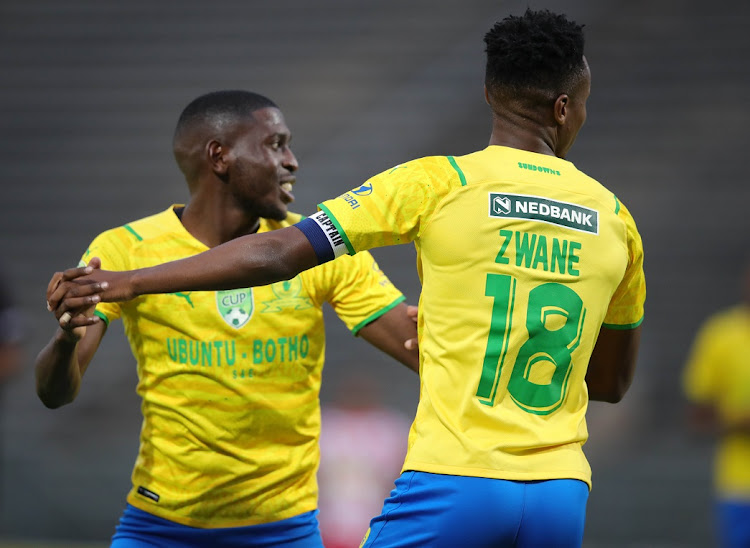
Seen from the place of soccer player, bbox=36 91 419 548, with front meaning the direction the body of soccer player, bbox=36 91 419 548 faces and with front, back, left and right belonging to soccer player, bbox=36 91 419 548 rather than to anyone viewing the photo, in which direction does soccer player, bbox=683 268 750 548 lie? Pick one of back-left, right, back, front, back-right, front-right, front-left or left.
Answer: back-left

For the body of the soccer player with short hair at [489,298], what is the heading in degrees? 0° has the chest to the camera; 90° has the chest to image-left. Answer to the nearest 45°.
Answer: approximately 180°

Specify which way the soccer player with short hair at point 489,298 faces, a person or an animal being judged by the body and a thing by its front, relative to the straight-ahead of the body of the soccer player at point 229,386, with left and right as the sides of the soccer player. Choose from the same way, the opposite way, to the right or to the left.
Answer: the opposite way

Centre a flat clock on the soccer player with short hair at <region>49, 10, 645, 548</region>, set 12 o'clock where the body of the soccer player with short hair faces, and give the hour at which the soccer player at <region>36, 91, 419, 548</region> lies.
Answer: The soccer player is roughly at 11 o'clock from the soccer player with short hair.

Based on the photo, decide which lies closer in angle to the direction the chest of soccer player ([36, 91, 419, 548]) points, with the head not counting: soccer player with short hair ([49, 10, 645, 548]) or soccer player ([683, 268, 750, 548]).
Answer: the soccer player with short hair

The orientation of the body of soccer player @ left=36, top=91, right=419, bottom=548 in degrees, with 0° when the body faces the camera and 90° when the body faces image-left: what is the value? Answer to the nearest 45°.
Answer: approximately 0°

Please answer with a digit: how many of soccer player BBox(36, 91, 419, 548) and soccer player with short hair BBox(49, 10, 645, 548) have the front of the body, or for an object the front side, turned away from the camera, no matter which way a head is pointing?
1
